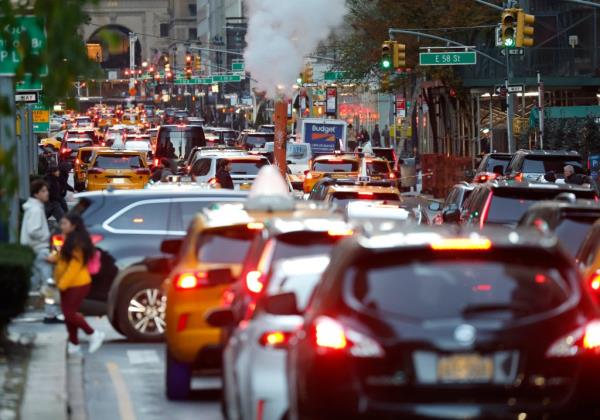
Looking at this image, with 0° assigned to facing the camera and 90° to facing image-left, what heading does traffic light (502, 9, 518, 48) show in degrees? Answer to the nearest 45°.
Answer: approximately 0°

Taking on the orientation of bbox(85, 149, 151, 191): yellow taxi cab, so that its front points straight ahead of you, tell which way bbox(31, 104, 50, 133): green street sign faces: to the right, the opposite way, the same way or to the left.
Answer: the opposite way

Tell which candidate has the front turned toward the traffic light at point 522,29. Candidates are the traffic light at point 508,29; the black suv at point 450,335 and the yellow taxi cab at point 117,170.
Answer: the black suv

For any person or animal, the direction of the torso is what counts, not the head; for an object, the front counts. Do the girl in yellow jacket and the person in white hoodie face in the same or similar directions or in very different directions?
very different directions

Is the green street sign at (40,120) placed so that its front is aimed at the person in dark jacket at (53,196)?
yes

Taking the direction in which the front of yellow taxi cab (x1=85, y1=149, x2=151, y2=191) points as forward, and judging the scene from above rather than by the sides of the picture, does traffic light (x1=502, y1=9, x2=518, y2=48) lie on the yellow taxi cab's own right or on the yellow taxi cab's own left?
on the yellow taxi cab's own right

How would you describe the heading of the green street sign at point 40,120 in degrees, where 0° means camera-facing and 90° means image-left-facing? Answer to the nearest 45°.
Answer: approximately 0°

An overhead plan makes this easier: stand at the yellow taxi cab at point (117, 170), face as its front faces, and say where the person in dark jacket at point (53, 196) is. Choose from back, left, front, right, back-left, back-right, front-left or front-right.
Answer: back

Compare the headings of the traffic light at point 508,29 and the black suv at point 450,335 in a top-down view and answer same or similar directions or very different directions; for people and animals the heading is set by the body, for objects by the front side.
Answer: very different directions
